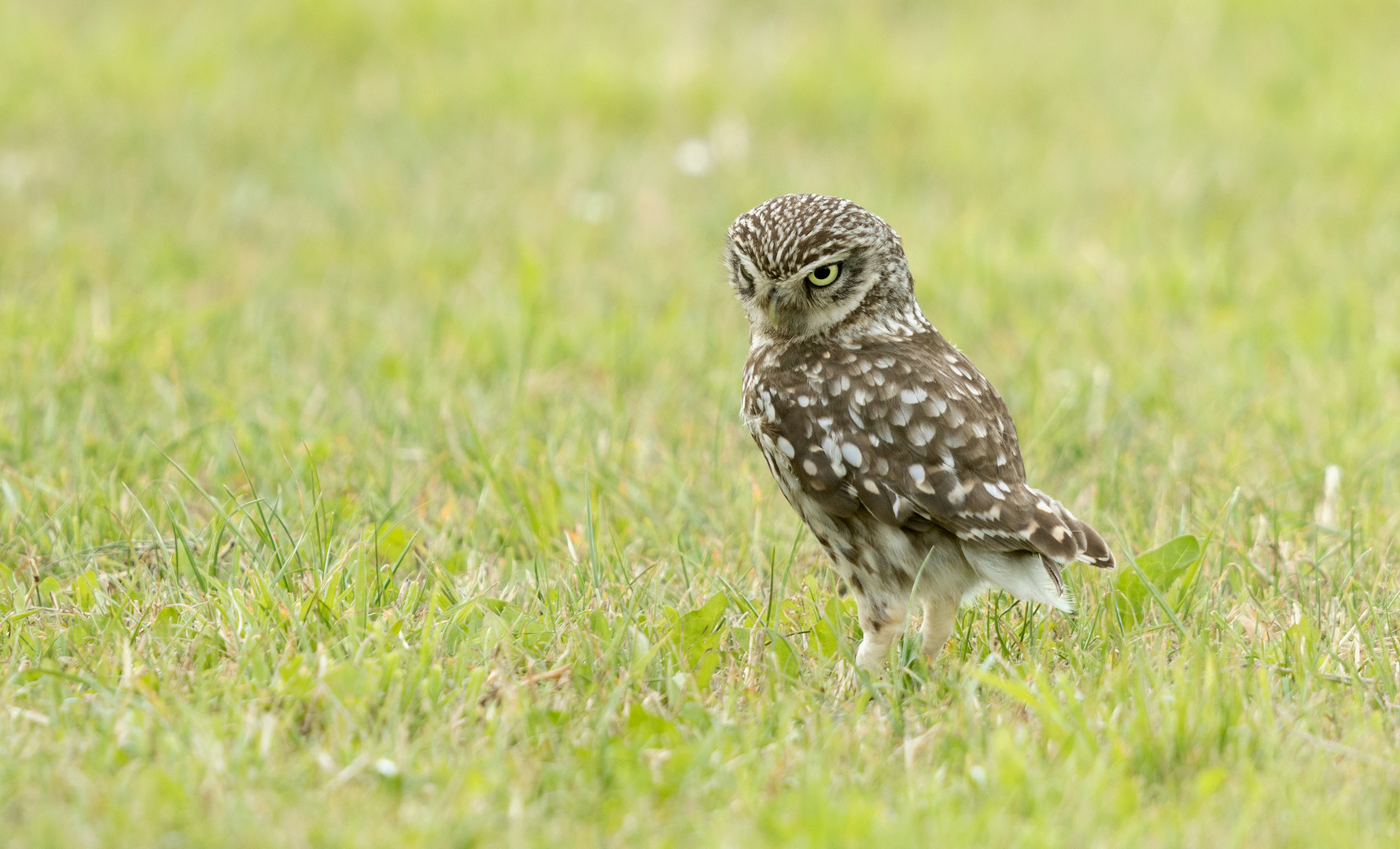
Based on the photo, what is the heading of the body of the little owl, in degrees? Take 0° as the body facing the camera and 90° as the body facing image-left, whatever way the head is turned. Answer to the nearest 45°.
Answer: approximately 90°

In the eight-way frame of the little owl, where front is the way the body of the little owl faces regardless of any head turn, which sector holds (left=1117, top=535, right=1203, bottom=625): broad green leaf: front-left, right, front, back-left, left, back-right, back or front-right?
back
